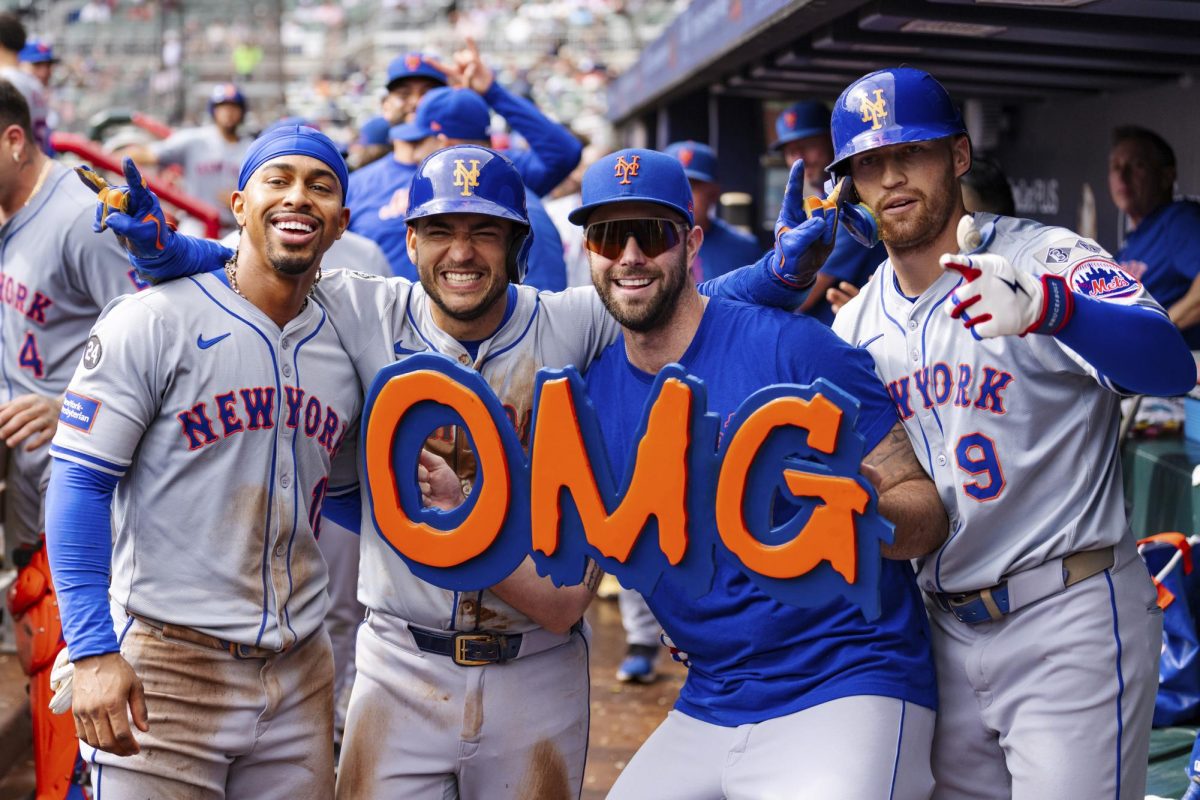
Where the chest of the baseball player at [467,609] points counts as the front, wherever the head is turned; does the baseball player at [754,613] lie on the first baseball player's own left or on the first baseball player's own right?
on the first baseball player's own left

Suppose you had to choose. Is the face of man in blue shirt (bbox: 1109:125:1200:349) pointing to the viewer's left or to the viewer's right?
to the viewer's left

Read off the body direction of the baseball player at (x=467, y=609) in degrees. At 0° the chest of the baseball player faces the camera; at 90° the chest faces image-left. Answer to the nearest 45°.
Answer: approximately 0°

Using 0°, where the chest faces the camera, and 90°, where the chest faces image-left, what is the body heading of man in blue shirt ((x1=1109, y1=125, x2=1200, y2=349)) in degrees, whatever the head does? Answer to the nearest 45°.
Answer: approximately 45°

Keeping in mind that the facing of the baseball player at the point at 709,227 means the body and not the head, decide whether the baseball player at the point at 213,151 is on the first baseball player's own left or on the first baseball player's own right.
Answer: on the first baseball player's own right

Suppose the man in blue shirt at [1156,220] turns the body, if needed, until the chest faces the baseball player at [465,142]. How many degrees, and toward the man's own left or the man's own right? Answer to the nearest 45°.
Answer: approximately 45° to the man's own right

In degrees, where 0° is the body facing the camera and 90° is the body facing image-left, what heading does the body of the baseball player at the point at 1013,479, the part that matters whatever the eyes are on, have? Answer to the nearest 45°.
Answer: approximately 45°

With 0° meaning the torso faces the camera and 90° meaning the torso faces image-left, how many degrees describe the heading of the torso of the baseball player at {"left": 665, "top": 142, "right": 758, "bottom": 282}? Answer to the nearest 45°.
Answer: approximately 45°
